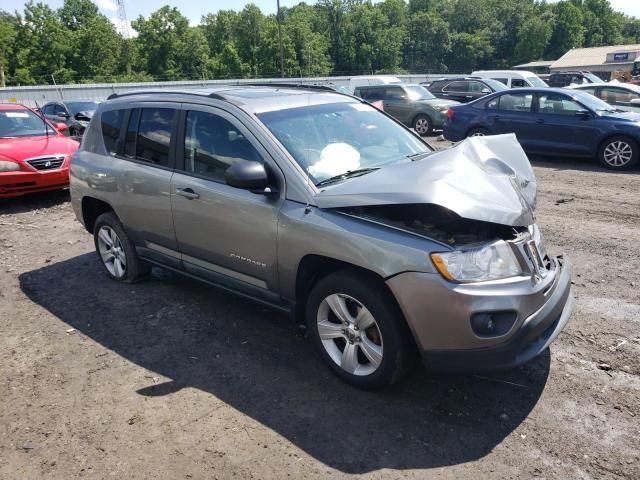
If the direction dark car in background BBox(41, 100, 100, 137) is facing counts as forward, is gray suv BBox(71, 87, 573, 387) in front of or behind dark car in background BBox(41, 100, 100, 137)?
in front

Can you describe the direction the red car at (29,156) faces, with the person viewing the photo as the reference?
facing the viewer and to the right of the viewer

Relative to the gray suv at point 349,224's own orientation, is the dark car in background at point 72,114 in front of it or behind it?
behind

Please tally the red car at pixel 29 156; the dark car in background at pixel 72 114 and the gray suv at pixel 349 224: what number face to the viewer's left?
0

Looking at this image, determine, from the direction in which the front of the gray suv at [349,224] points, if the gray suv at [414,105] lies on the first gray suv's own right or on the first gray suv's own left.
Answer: on the first gray suv's own left

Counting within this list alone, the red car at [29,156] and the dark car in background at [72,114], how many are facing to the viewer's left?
0

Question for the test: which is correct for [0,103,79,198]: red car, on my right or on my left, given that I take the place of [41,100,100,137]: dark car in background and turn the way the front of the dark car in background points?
on my right

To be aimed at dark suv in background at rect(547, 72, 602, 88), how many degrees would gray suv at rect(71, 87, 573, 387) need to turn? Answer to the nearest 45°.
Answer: approximately 90° to its left

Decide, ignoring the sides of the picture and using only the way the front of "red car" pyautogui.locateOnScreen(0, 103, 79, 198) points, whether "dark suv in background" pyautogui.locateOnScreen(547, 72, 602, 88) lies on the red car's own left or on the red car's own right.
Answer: on the red car's own left

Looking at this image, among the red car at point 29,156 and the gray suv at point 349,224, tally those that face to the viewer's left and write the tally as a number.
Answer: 0

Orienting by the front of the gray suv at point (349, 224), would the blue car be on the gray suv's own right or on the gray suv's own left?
on the gray suv's own left

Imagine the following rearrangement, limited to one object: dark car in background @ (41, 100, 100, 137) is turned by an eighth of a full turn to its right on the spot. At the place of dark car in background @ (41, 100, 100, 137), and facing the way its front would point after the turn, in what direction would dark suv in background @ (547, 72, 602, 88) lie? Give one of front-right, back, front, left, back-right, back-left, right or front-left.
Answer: left
